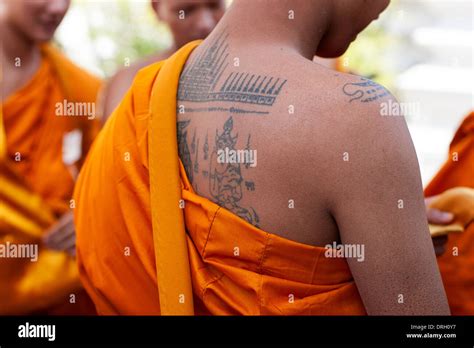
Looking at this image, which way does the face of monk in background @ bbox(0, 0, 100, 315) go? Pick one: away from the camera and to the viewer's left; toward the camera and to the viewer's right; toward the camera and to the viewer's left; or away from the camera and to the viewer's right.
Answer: toward the camera and to the viewer's right

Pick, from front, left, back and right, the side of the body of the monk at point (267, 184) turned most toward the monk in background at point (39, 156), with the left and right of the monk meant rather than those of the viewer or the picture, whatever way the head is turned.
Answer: left

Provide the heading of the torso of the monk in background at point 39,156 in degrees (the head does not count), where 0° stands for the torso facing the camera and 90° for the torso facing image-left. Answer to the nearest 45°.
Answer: approximately 315°

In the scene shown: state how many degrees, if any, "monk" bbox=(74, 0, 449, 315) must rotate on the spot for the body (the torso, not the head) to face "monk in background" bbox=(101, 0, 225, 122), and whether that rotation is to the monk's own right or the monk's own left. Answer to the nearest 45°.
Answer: approximately 45° to the monk's own left

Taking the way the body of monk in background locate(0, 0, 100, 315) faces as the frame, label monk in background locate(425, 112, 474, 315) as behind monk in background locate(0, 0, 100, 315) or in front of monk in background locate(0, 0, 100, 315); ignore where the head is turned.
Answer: in front

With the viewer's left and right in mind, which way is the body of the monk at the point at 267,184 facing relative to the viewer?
facing away from the viewer and to the right of the viewer
